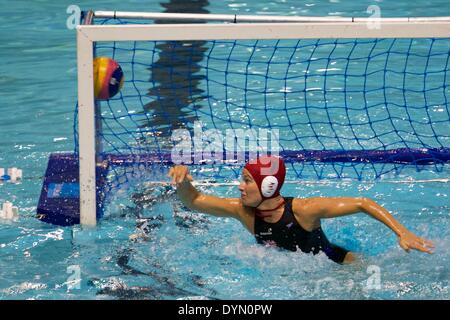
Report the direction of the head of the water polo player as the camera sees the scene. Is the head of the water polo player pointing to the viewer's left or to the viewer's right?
to the viewer's left

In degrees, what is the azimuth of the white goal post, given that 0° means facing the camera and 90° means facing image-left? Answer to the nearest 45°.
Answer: approximately 0°
